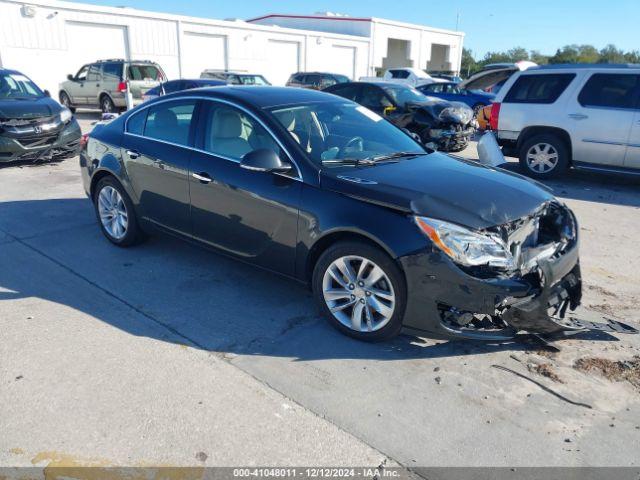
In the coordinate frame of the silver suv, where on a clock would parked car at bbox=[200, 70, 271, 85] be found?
The parked car is roughly at 7 o'clock from the silver suv.

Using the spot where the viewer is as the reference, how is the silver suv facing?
facing to the right of the viewer

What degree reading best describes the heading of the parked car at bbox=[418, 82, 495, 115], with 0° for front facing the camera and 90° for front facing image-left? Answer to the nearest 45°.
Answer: approximately 315°

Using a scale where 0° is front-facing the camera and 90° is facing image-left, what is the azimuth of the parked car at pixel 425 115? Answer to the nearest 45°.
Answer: approximately 315°

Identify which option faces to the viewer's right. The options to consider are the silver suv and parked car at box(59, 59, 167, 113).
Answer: the silver suv
